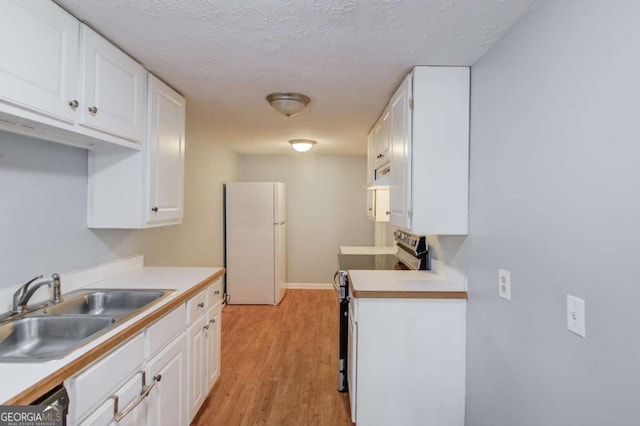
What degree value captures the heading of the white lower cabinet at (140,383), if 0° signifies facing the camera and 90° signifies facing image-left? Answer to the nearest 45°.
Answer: approximately 315°

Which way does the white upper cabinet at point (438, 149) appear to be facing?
to the viewer's left

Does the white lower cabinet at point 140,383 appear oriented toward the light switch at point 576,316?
yes

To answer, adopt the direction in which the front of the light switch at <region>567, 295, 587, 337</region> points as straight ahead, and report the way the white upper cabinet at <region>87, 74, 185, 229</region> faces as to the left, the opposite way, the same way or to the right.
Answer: the opposite way

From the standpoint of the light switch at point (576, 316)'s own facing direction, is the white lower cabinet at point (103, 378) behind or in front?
in front

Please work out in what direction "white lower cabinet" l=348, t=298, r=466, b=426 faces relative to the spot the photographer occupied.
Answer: facing to the left of the viewer

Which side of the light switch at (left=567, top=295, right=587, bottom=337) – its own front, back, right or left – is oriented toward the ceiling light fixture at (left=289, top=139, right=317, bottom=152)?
right
